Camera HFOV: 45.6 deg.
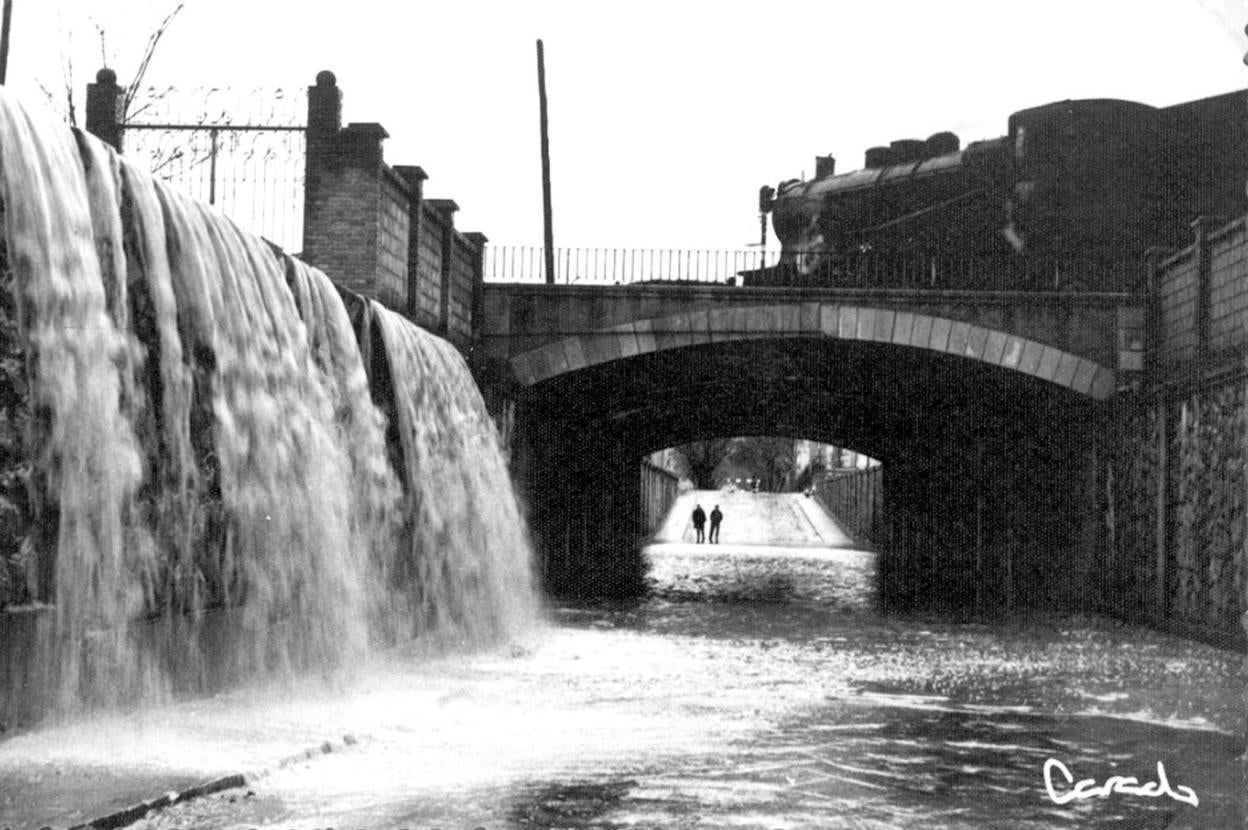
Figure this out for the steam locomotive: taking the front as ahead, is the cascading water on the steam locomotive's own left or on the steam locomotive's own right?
on the steam locomotive's own left

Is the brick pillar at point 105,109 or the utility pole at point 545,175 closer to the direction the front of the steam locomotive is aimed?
the utility pole

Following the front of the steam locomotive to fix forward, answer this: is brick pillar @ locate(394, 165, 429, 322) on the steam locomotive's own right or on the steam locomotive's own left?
on the steam locomotive's own left

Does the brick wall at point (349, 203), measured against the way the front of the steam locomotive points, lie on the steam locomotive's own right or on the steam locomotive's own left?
on the steam locomotive's own left

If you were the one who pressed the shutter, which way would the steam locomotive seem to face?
facing away from the viewer and to the left of the viewer

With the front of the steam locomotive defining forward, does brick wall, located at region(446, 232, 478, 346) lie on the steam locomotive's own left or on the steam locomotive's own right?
on the steam locomotive's own left

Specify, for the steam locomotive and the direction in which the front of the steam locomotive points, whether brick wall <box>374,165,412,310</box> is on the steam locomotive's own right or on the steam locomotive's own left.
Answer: on the steam locomotive's own left

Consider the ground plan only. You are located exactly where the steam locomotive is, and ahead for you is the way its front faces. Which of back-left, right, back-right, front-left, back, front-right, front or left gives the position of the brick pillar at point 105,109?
left
